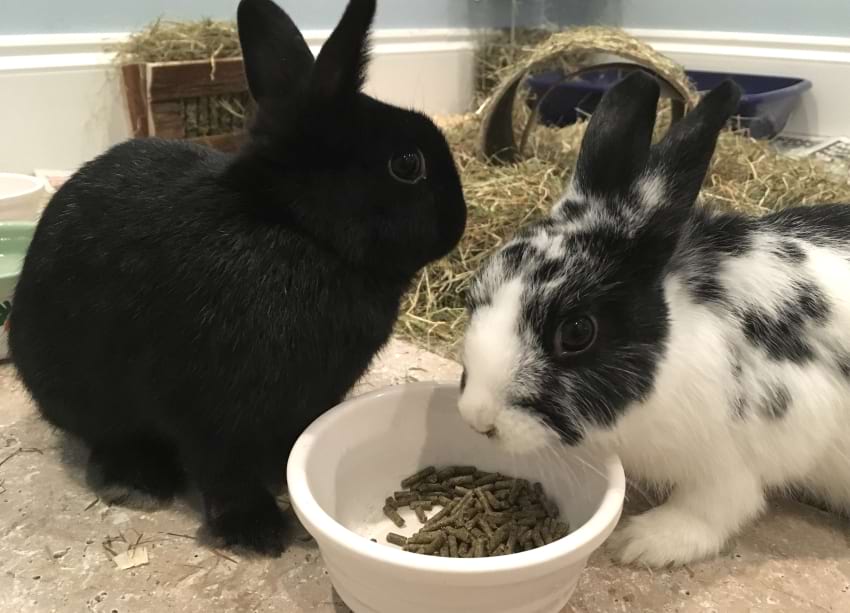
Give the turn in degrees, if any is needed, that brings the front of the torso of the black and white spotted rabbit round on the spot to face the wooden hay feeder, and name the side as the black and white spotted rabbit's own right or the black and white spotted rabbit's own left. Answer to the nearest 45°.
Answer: approximately 45° to the black and white spotted rabbit's own right

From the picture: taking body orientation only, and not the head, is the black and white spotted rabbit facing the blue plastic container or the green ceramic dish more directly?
the green ceramic dish

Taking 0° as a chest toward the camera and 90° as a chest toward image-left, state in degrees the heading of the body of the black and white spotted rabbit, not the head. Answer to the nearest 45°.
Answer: approximately 90°

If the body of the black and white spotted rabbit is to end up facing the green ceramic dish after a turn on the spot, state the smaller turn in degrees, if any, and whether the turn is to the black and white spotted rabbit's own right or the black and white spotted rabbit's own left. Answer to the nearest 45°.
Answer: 0° — it already faces it

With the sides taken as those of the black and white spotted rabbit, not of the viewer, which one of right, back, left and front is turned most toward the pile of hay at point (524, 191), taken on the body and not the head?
right

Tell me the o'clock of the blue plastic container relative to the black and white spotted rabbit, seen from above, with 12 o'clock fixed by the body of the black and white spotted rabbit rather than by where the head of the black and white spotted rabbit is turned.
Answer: The blue plastic container is roughly at 3 o'clock from the black and white spotted rabbit.
